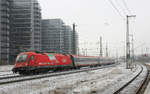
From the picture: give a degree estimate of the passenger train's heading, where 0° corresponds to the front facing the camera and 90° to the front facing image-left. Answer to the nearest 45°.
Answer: approximately 45°
